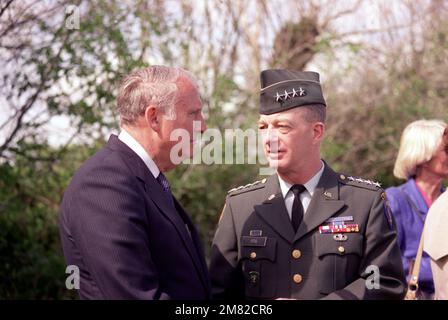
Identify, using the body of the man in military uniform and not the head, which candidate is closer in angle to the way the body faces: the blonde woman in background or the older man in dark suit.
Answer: the older man in dark suit

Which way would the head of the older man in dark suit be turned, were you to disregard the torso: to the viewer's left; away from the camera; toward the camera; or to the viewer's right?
to the viewer's right

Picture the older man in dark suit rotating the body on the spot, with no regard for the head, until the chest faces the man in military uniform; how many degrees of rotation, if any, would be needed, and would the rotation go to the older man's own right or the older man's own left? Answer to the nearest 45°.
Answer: approximately 45° to the older man's own left

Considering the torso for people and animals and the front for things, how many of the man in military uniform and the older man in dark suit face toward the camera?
1

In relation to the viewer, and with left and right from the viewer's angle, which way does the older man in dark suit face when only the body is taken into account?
facing to the right of the viewer

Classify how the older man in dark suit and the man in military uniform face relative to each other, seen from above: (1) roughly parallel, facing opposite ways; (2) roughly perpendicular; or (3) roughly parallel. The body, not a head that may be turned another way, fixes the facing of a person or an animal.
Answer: roughly perpendicular

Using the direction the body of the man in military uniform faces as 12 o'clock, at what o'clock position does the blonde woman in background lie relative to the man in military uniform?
The blonde woman in background is roughly at 7 o'clock from the man in military uniform.

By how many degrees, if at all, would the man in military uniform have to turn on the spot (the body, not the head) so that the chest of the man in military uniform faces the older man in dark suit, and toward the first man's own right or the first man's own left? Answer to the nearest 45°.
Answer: approximately 45° to the first man's own right

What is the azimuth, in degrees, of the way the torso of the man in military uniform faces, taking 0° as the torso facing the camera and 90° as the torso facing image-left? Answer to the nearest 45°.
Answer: approximately 0°

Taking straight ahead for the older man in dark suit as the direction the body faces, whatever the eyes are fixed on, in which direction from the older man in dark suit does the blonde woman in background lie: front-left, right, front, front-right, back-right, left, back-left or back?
front-left
